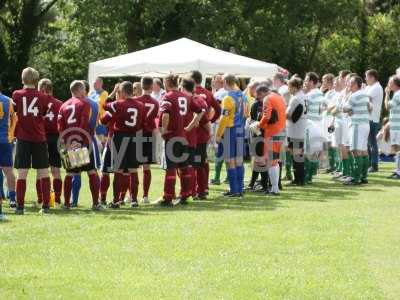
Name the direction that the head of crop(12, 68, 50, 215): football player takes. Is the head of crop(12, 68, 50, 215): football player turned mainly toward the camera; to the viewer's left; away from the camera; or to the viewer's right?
away from the camera

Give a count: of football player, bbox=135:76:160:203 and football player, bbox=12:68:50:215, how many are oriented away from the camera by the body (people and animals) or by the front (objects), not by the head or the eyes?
2

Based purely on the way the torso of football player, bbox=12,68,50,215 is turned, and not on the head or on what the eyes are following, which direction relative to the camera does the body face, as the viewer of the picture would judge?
away from the camera

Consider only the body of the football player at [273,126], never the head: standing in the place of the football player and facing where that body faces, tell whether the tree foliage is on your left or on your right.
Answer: on your right

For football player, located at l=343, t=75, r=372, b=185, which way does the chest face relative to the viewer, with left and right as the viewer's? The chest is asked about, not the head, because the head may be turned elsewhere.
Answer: facing away from the viewer and to the left of the viewer

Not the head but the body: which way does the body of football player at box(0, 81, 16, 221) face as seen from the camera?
away from the camera

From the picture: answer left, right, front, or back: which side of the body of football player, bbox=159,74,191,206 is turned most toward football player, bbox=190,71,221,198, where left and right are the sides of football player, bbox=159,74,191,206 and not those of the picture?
right

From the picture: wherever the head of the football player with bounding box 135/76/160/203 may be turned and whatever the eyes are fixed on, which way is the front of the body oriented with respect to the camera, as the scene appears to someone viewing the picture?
away from the camera

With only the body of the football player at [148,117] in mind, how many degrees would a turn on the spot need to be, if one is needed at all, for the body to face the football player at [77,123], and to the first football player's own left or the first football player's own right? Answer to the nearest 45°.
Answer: approximately 135° to the first football player's own left
